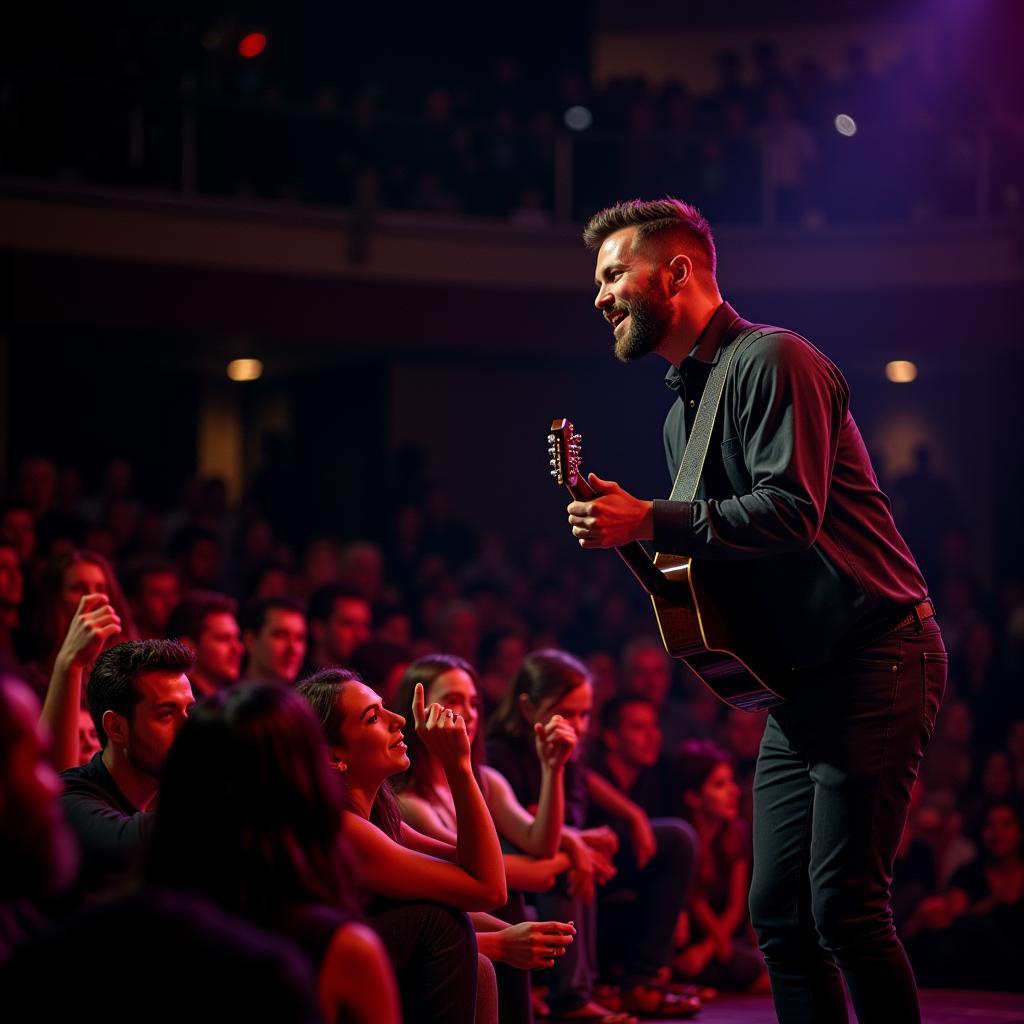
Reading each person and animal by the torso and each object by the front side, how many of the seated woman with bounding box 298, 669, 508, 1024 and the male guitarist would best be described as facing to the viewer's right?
1

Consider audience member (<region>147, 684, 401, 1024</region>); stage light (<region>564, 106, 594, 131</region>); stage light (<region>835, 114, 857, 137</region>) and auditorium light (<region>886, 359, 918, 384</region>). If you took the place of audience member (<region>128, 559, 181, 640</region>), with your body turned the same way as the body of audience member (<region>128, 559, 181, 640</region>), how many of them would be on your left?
3

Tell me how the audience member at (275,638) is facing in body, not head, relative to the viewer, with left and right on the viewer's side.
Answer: facing the viewer and to the right of the viewer

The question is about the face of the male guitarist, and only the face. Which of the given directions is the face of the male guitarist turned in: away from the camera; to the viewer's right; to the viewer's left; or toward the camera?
to the viewer's left

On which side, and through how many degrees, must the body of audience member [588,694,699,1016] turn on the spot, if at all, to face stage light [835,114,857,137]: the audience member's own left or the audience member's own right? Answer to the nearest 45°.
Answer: approximately 135° to the audience member's own left

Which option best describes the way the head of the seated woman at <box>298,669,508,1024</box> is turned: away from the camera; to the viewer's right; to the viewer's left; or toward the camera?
to the viewer's right

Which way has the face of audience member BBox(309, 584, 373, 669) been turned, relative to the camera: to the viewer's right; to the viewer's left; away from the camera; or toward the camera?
toward the camera

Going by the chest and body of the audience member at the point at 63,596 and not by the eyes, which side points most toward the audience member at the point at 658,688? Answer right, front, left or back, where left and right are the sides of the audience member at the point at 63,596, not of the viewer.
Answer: left

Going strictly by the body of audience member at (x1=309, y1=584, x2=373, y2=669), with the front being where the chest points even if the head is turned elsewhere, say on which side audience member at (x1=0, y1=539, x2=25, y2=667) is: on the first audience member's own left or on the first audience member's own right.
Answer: on the first audience member's own right

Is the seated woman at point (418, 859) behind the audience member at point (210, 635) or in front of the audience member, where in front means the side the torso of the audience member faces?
in front

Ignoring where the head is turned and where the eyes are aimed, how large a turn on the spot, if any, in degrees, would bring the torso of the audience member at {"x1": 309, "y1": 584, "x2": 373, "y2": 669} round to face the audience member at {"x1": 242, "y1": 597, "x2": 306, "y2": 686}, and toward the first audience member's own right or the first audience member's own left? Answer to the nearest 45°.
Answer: approximately 45° to the first audience member's own right

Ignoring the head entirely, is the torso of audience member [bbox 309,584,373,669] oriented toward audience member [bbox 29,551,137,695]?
no

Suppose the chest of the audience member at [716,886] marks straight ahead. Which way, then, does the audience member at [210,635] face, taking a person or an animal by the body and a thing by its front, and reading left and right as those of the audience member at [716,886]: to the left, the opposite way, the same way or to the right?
the same way

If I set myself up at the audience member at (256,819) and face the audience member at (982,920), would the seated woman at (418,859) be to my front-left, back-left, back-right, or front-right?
front-left
